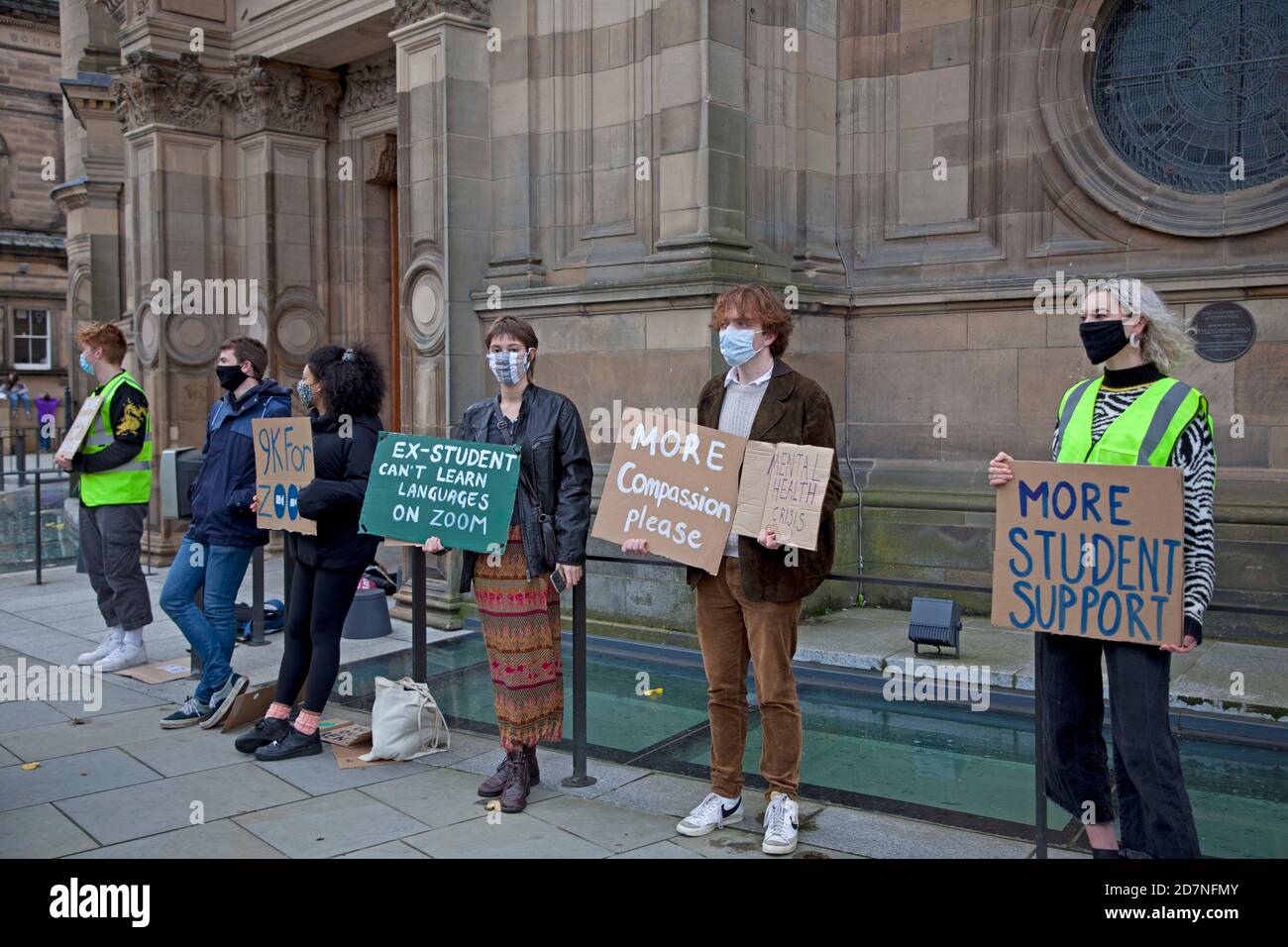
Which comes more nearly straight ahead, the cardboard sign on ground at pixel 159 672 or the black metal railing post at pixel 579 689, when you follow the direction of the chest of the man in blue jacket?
the black metal railing post

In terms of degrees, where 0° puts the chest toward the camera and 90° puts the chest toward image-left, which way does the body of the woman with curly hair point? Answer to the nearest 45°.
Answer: approximately 90°

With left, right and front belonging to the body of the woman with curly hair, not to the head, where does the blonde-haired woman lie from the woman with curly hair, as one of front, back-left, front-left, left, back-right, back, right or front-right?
back-left

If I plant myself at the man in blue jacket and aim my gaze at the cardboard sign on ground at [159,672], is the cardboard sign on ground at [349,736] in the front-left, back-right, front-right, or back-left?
back-right

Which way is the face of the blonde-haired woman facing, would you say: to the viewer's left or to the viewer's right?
to the viewer's left

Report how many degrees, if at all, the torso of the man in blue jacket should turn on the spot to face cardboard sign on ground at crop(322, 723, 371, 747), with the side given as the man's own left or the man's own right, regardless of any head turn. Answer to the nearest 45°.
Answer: approximately 90° to the man's own left

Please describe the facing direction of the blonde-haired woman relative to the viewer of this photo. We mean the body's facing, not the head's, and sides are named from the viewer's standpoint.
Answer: facing the viewer and to the left of the viewer
